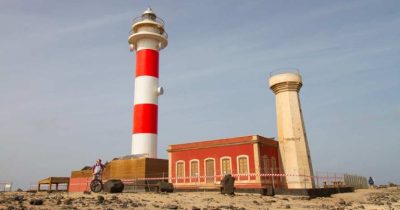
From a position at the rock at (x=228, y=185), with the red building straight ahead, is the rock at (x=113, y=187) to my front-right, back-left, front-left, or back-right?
back-left

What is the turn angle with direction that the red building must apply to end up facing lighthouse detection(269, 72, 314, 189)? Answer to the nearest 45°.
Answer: approximately 135° to its left

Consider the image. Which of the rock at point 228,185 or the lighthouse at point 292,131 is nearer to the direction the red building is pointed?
the rock

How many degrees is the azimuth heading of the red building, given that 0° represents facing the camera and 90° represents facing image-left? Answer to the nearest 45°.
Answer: approximately 45°

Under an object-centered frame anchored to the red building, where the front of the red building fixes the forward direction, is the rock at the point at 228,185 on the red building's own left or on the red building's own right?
on the red building's own left
